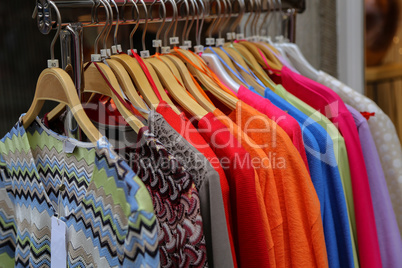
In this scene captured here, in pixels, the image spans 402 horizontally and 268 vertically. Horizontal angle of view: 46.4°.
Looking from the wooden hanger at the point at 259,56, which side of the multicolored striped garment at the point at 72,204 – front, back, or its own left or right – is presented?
back

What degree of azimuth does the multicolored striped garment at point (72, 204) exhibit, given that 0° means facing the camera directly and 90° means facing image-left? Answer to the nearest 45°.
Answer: approximately 45°
